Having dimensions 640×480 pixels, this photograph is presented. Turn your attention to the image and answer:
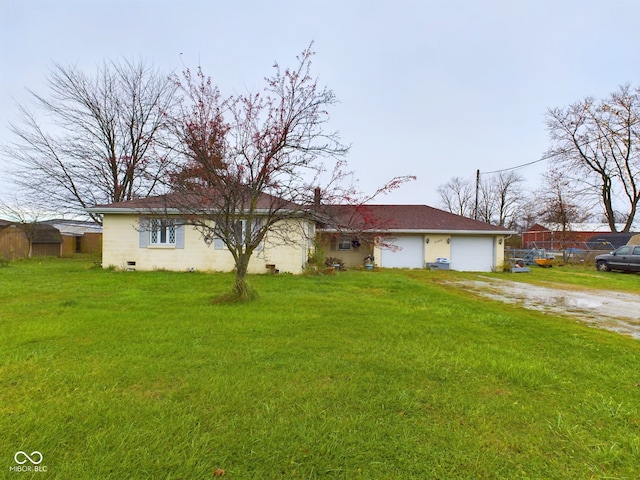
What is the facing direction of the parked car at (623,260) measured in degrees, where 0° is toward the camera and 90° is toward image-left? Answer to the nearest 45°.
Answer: approximately 90°

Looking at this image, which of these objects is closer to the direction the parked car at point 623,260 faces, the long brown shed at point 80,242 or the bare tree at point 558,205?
the long brown shed

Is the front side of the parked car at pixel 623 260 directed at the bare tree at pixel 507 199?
no

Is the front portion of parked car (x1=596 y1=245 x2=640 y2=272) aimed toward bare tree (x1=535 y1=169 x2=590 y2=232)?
no

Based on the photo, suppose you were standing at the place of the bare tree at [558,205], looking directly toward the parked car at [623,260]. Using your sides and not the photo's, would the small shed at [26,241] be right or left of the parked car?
right

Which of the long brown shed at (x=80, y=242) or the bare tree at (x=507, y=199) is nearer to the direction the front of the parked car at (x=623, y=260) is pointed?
the long brown shed
